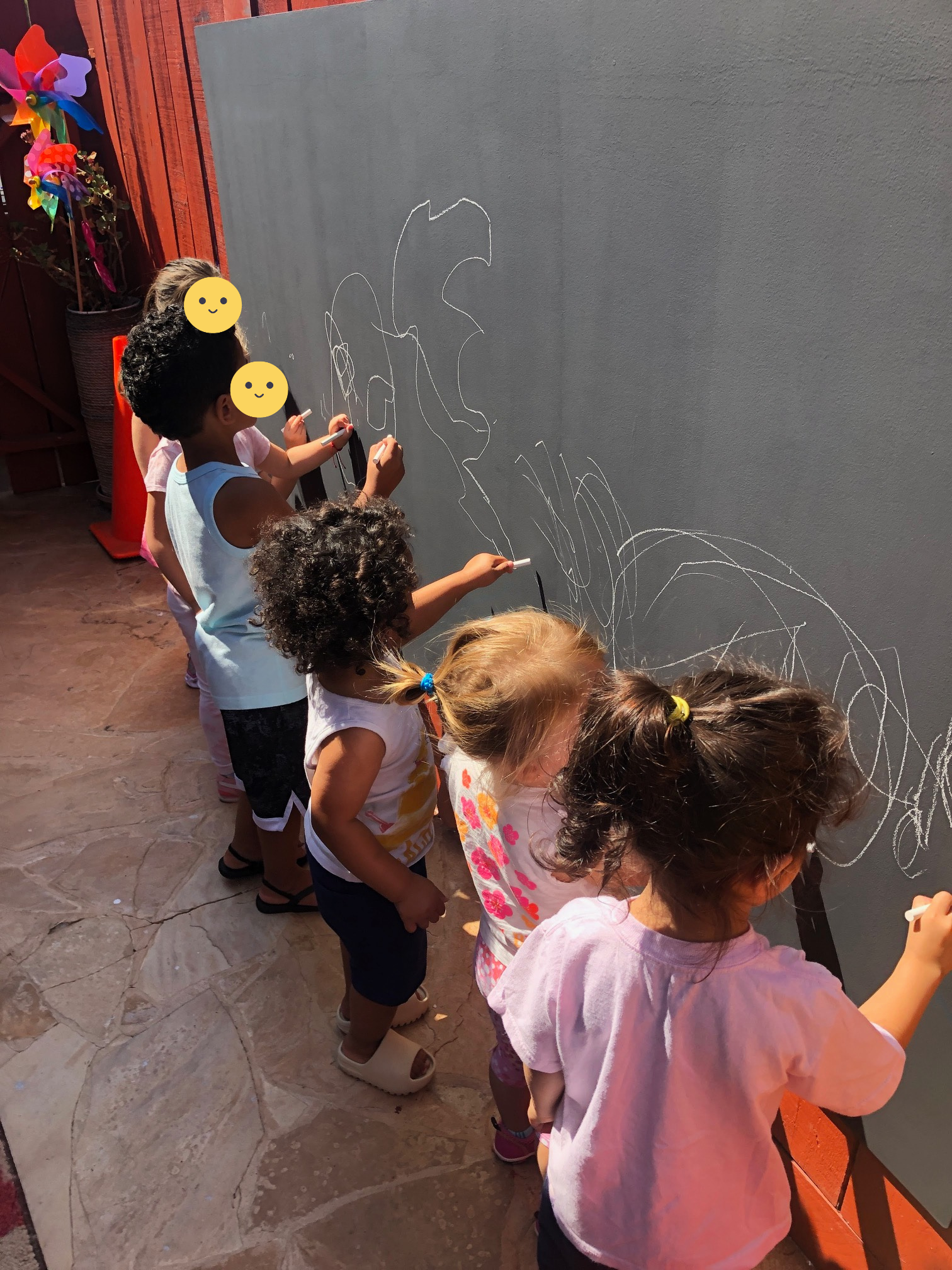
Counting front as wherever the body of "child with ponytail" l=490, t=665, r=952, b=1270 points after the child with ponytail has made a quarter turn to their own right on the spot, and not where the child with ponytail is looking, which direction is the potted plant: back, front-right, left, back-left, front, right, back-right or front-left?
back

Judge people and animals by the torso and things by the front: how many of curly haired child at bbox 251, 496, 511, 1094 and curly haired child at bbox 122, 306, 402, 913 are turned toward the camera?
0

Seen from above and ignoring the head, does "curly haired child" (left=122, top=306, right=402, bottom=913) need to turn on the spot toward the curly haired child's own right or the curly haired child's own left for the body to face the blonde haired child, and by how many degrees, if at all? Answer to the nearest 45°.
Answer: approximately 135° to the curly haired child's own right

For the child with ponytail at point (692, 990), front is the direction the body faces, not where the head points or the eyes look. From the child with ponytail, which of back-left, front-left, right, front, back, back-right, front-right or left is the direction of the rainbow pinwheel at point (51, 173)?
left

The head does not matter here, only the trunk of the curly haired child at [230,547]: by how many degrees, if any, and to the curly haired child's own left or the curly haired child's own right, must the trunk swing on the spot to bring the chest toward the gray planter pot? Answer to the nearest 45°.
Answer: approximately 45° to the curly haired child's own left

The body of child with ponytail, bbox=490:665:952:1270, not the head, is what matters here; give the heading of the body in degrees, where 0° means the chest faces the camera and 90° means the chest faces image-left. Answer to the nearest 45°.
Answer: approximately 225°

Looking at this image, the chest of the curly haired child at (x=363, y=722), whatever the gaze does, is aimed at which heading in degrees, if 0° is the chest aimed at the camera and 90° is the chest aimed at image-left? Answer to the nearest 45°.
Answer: approximately 270°

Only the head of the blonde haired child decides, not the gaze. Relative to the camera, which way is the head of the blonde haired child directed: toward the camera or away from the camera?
away from the camera

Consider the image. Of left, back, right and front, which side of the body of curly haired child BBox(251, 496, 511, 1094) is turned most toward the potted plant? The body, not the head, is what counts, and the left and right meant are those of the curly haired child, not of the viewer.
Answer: left

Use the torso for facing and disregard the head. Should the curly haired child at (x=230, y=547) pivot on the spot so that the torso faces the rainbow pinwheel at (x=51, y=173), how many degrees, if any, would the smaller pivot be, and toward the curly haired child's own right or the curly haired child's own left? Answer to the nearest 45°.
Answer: approximately 45° to the curly haired child's own left

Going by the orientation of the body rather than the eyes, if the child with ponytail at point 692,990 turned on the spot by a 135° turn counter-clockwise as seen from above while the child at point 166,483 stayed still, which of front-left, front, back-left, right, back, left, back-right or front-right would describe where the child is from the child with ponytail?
front-right

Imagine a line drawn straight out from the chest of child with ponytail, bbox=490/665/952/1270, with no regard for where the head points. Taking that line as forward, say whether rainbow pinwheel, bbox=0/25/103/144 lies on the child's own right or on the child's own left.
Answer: on the child's own left

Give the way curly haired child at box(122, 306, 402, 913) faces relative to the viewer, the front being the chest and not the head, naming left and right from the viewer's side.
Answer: facing away from the viewer and to the right of the viewer

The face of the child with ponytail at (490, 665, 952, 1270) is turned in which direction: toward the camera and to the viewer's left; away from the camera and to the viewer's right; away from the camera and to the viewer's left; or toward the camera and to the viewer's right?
away from the camera and to the viewer's right
